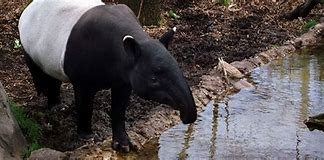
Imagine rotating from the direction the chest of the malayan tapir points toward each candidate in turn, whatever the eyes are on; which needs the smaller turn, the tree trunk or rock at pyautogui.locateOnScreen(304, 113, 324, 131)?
the rock

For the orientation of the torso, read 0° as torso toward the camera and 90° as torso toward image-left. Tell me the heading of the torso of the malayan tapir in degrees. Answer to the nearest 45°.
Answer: approximately 315°

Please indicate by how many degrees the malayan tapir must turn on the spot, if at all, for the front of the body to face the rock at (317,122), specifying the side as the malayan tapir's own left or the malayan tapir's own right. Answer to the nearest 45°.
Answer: approximately 45° to the malayan tapir's own left

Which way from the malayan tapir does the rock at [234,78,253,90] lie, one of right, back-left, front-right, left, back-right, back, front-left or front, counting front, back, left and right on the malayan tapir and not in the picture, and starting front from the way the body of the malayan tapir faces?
left

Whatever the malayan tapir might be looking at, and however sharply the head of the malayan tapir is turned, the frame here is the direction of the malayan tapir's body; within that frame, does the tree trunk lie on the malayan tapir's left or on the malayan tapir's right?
on the malayan tapir's left

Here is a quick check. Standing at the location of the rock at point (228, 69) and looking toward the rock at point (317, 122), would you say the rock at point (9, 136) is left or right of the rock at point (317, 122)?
right
